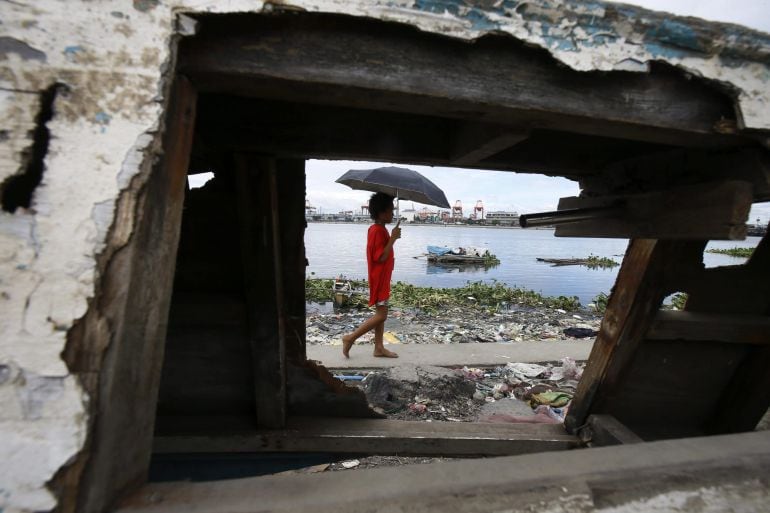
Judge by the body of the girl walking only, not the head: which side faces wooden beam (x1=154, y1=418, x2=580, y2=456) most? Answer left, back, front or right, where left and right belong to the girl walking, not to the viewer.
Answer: right

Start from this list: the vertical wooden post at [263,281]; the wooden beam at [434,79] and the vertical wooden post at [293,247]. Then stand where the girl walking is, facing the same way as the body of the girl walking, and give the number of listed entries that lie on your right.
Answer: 3

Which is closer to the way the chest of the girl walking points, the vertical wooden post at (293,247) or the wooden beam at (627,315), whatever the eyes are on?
the wooden beam

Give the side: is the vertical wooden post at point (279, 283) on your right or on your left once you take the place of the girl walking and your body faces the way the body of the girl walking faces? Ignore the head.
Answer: on your right

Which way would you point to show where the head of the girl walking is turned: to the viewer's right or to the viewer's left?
to the viewer's right

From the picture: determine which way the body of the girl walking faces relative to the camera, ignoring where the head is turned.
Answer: to the viewer's right
